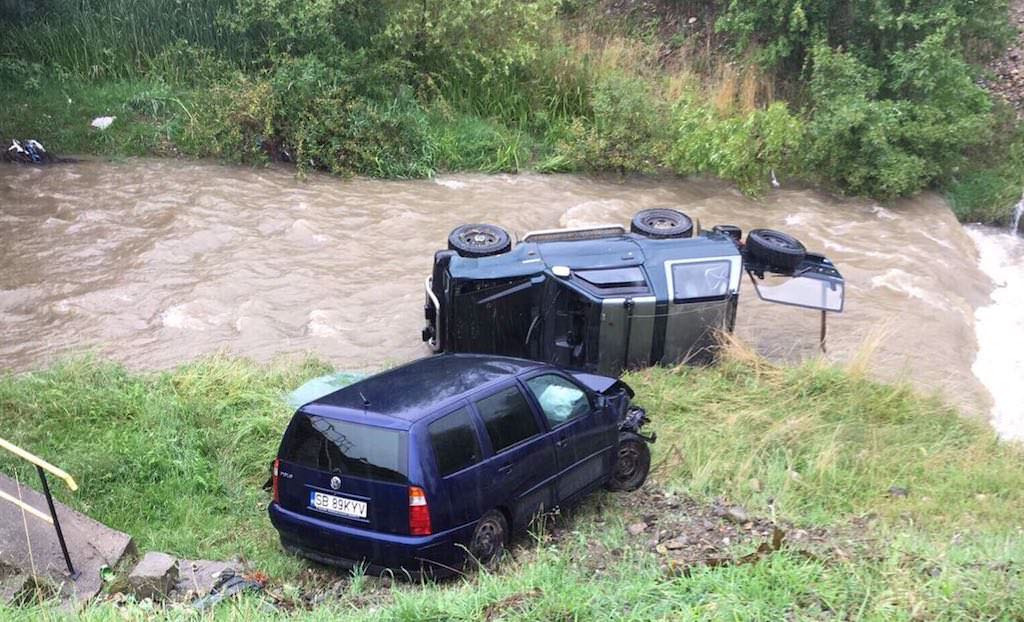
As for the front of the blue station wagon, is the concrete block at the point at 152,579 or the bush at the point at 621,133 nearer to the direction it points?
the bush

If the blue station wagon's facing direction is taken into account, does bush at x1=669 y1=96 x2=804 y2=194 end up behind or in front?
in front

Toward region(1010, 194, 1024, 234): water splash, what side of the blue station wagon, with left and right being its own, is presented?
front

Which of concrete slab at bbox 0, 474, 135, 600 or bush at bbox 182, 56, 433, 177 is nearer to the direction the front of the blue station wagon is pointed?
the bush

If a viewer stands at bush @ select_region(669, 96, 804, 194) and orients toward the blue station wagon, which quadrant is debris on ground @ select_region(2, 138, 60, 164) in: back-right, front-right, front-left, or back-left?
front-right

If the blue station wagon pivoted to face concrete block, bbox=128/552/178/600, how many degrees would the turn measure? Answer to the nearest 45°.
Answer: approximately 180°

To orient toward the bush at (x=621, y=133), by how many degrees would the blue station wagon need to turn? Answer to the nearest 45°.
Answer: approximately 45° to its left

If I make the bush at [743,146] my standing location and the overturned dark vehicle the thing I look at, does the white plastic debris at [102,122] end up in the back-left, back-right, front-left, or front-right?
front-right

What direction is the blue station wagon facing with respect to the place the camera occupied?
facing away from the viewer and to the right of the viewer

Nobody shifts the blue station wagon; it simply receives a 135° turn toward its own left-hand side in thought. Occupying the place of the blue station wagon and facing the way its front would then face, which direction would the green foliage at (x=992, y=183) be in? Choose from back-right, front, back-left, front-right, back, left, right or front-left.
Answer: back-right

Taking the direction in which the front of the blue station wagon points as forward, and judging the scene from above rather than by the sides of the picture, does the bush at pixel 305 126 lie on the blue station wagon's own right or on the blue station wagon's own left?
on the blue station wagon's own left

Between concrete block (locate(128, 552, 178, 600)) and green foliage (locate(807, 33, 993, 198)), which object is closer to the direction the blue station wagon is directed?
the green foliage

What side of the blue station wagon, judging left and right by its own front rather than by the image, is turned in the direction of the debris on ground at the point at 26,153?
left

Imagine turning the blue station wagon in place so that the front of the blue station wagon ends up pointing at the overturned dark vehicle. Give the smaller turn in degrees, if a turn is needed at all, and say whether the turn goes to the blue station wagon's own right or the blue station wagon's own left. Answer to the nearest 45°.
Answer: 0° — it already faces it
